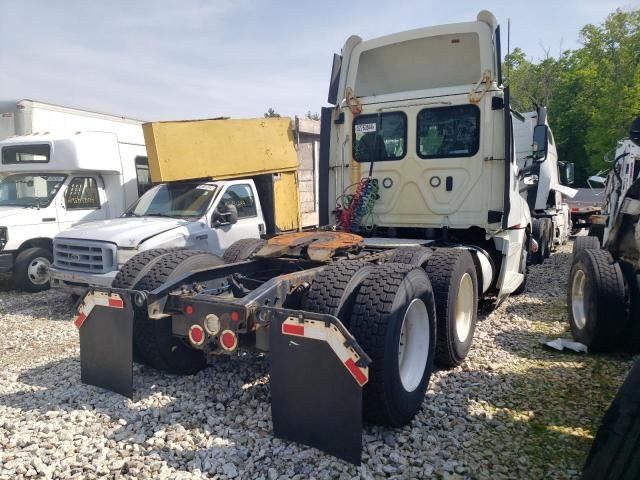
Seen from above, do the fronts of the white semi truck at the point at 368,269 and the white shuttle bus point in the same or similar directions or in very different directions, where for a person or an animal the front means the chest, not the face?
very different directions

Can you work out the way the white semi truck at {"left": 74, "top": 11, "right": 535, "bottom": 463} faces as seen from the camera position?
facing away from the viewer and to the right of the viewer

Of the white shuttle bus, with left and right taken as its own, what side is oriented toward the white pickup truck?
left

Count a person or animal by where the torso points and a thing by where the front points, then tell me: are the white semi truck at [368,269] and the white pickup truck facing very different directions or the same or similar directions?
very different directions

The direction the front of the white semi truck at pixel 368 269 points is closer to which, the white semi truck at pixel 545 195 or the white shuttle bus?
the white semi truck

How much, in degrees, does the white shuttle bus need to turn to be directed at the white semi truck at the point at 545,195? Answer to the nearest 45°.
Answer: approximately 135° to its left

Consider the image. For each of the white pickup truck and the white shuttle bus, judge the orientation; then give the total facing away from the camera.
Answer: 0

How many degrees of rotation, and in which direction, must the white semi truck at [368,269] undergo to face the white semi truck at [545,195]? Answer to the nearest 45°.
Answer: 0° — it already faces it

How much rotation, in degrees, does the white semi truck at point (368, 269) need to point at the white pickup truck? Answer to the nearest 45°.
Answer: approximately 90° to its left

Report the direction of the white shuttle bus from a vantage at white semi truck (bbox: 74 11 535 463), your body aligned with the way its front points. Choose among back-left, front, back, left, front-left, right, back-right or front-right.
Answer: left

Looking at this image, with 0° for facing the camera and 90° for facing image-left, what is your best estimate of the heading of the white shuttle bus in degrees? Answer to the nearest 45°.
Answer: approximately 45°
